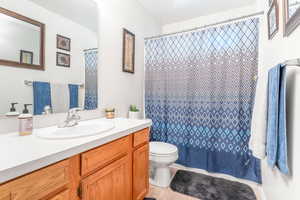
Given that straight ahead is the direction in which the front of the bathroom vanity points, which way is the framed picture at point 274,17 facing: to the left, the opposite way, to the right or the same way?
the opposite way

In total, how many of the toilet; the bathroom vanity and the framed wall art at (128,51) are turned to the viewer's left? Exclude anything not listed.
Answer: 0

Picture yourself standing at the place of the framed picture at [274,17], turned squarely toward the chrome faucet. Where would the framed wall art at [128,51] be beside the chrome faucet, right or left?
right

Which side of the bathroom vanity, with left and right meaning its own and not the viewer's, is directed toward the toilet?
left

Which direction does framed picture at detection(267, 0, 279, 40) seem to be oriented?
to the viewer's left

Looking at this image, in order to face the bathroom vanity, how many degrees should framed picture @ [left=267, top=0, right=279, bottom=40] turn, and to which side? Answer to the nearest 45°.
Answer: approximately 45° to its left

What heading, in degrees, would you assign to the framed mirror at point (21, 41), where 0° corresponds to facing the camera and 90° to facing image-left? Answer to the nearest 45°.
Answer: approximately 315°

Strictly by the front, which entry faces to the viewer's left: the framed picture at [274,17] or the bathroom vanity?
the framed picture

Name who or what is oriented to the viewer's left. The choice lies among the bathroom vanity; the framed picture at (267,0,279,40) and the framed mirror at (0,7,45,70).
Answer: the framed picture at (267,0,279,40)

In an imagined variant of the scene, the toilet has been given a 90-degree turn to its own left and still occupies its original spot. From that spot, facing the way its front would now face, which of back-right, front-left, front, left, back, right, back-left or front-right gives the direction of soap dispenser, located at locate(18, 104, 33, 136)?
back-left

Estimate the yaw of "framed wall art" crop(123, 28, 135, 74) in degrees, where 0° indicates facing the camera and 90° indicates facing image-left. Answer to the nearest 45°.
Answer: approximately 315°
